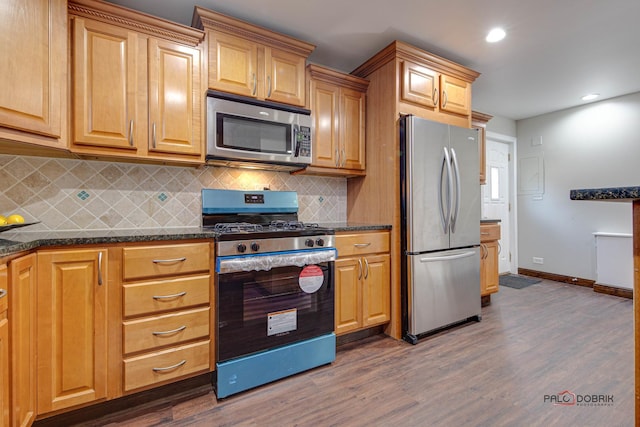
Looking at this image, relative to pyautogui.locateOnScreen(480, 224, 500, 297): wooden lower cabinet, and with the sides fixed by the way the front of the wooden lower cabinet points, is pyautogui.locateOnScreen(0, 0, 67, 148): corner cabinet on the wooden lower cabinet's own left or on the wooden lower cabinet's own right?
on the wooden lower cabinet's own right

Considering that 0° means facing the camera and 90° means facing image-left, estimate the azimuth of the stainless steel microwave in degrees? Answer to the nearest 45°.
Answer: approximately 315°

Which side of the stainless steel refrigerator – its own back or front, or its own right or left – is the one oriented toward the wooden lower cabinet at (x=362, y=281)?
right

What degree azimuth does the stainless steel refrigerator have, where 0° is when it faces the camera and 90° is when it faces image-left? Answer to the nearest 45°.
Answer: approximately 315°

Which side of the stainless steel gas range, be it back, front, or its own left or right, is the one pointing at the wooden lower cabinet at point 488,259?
left

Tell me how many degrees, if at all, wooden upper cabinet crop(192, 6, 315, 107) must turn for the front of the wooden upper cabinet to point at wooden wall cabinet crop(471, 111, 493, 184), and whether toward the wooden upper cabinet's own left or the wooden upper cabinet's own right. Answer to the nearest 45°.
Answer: approximately 45° to the wooden upper cabinet's own left

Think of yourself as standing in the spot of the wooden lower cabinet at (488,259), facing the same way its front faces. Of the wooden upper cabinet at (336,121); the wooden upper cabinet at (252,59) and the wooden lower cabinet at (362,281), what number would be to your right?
3

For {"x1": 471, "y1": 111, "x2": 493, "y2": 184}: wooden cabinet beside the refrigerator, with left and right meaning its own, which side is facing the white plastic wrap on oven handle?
right

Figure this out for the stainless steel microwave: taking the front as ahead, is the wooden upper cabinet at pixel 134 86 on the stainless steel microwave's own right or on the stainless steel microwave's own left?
on the stainless steel microwave's own right

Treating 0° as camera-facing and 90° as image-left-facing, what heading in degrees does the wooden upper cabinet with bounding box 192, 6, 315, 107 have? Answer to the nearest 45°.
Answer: approximately 315°

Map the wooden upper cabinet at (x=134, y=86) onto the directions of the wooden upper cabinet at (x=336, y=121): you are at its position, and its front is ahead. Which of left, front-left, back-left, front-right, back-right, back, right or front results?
right
